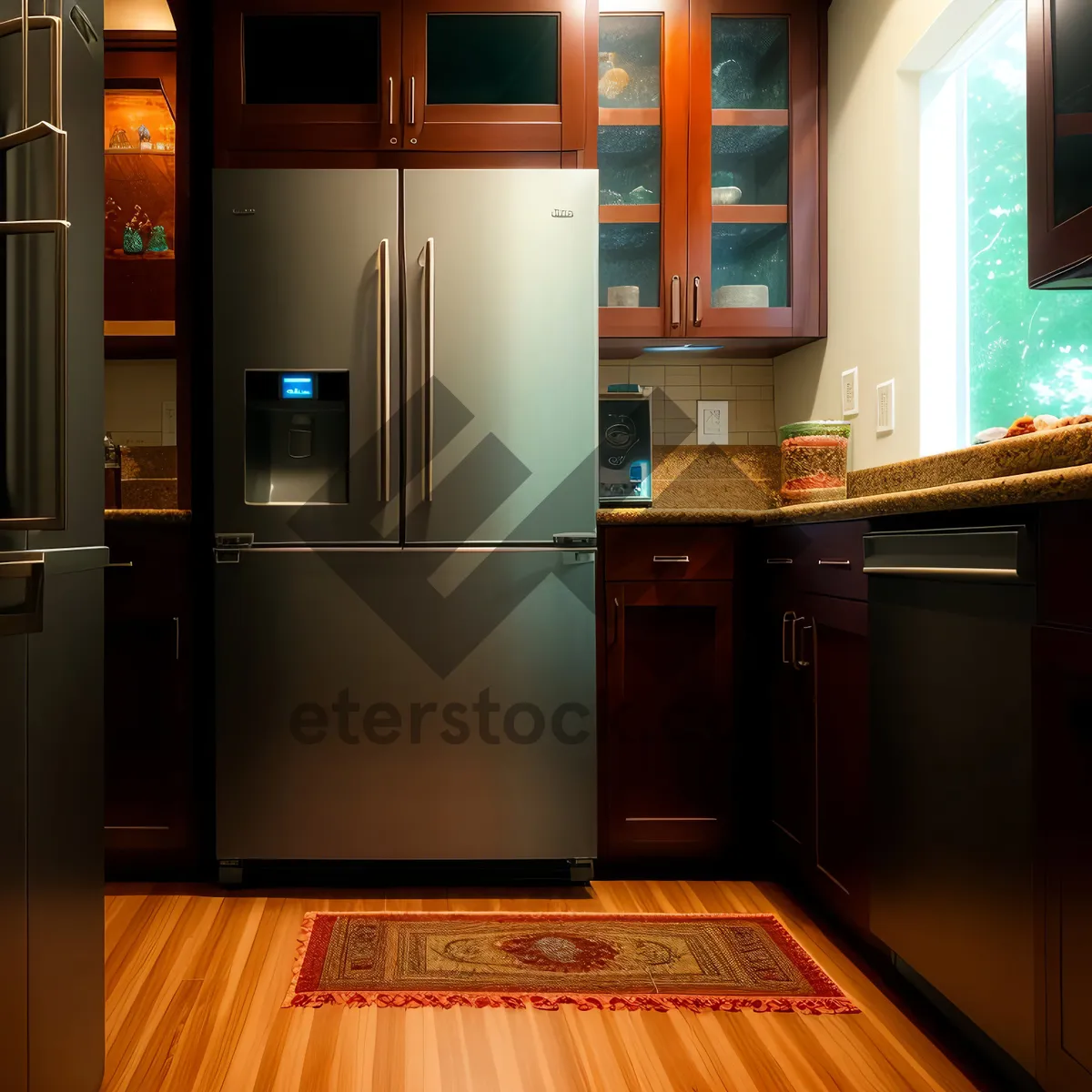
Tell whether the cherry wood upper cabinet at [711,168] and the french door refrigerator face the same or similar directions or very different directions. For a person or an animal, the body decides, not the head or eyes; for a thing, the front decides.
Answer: same or similar directions

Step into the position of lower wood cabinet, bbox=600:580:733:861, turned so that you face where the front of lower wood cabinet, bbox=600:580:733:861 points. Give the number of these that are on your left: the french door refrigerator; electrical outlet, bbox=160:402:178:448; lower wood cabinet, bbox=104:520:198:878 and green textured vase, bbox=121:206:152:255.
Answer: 0

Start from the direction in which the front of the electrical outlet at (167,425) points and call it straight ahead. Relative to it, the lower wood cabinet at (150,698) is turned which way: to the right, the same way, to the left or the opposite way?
the same way

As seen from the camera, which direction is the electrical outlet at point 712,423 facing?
toward the camera

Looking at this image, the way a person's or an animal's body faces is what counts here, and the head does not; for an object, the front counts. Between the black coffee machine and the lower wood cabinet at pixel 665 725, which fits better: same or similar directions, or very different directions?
same or similar directions

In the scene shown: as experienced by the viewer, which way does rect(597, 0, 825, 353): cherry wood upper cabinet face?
facing the viewer

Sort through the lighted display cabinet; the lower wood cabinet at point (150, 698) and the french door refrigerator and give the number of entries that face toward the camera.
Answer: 3

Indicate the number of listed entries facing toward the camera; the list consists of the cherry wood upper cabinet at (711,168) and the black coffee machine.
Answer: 2

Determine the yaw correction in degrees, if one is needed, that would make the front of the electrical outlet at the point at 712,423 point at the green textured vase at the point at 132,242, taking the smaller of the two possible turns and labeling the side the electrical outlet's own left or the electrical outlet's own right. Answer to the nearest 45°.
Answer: approximately 45° to the electrical outlet's own right

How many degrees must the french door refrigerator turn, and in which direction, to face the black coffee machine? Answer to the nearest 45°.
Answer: approximately 135° to its left

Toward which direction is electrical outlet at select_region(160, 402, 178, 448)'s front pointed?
toward the camera

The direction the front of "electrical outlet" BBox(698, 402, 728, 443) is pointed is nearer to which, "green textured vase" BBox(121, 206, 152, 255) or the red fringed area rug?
the red fringed area rug

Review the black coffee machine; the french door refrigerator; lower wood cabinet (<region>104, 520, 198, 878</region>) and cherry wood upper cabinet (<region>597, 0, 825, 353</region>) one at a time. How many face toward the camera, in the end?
4

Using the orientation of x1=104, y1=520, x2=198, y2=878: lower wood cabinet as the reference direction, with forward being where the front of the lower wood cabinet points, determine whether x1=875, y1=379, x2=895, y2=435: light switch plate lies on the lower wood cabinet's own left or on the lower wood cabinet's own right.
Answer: on the lower wood cabinet's own left

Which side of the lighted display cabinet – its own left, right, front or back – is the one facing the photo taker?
front

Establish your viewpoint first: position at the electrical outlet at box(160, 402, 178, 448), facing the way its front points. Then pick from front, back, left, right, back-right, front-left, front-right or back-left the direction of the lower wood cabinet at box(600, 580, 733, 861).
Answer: front-left

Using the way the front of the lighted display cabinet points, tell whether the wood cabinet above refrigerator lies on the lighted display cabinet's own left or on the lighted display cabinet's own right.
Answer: on the lighted display cabinet's own left

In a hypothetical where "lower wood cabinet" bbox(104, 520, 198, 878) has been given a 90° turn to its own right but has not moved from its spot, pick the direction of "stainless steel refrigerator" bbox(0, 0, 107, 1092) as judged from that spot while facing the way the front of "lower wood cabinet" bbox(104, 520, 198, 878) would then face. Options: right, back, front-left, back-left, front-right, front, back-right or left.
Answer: left
